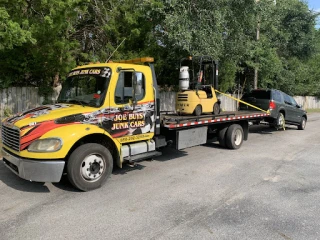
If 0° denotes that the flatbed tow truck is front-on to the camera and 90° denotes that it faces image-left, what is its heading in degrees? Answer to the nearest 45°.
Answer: approximately 45°

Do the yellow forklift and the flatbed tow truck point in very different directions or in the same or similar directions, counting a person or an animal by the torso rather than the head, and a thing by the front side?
very different directions

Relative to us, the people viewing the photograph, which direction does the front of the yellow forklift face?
facing away from the viewer and to the right of the viewer
